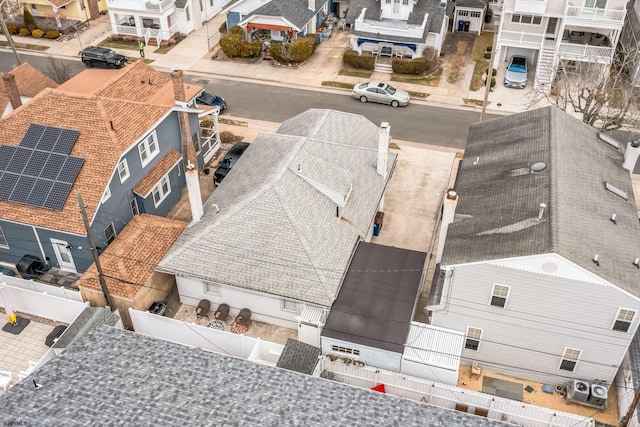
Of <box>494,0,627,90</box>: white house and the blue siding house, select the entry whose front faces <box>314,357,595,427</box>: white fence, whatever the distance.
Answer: the white house

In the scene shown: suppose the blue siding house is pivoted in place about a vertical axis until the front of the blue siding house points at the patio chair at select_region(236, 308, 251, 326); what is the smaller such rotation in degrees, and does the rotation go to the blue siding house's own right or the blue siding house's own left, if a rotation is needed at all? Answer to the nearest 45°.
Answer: approximately 90° to the blue siding house's own right

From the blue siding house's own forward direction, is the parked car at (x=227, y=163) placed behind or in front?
in front

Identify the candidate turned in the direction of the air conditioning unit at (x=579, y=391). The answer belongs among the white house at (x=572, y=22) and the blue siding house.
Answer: the white house

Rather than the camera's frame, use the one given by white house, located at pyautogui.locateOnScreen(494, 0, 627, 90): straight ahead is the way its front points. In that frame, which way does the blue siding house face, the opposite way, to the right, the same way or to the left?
the opposite way

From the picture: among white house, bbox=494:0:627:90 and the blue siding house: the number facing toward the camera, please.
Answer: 1

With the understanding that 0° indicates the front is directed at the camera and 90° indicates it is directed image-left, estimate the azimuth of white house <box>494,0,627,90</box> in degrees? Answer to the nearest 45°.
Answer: approximately 0°

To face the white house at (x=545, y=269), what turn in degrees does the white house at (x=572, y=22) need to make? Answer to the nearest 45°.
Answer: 0° — it already faces it

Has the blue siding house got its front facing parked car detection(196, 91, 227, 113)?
yes

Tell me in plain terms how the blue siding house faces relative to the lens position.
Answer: facing away from the viewer and to the right of the viewer

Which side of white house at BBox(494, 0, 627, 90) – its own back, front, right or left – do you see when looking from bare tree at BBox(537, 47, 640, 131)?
front
